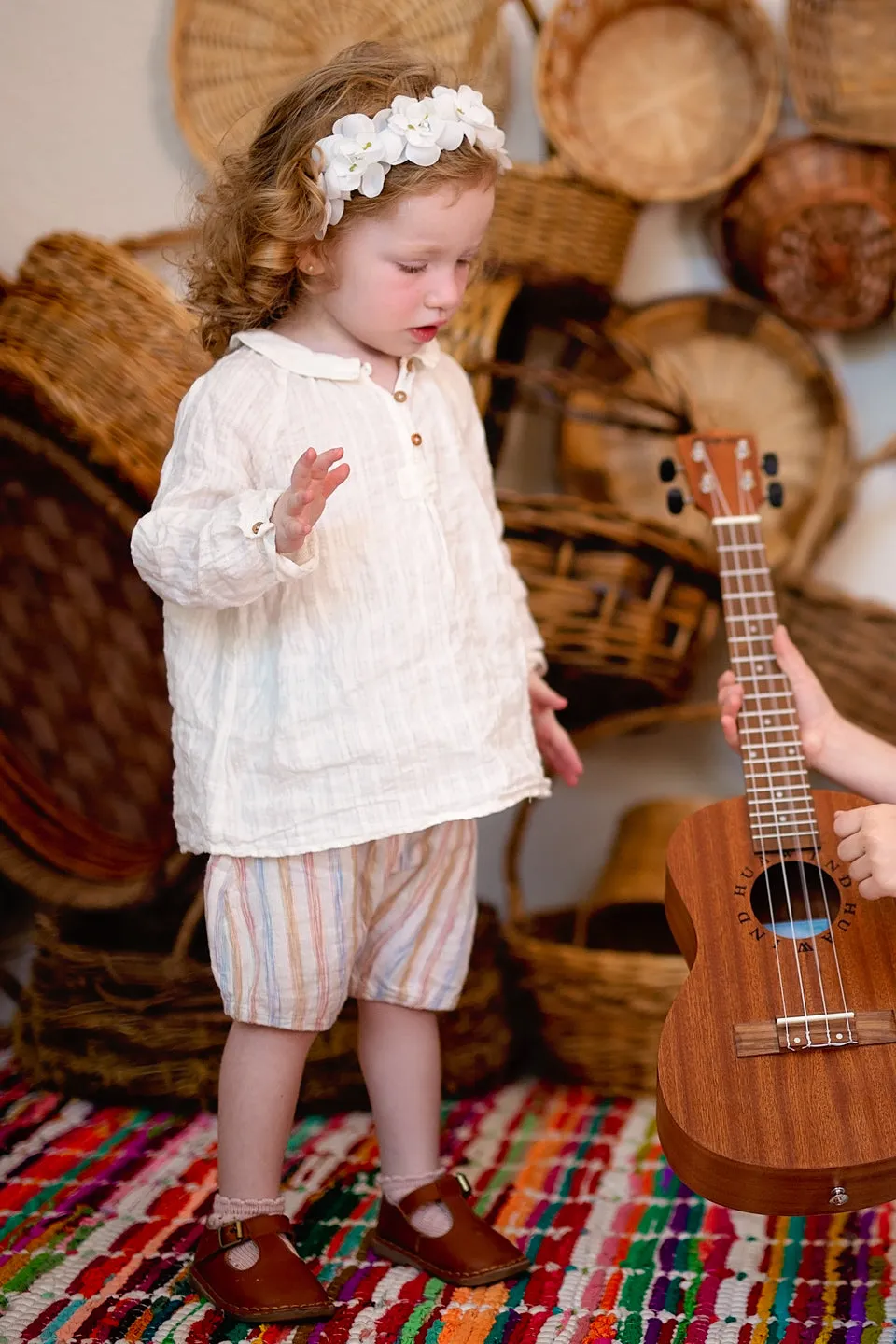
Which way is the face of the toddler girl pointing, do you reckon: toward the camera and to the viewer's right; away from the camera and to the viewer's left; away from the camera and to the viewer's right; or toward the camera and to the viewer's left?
toward the camera and to the viewer's right

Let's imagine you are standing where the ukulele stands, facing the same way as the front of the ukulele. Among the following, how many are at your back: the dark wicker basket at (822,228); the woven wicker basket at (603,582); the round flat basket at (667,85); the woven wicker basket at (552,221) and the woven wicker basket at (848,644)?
5

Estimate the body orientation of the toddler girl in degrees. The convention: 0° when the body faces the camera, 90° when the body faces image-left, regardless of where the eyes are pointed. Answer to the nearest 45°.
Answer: approximately 315°

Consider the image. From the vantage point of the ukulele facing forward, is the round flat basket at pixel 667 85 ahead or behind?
behind

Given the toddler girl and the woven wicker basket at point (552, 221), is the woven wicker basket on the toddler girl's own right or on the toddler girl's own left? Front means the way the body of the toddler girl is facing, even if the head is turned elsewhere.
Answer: on the toddler girl's own left

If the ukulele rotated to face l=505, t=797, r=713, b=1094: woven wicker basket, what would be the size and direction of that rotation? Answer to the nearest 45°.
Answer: approximately 180°

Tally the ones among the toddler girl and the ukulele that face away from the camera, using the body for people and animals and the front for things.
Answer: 0

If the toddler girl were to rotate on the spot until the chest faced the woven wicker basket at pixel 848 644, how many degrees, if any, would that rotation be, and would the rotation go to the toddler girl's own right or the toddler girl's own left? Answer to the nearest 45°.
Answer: approximately 90° to the toddler girl's own left

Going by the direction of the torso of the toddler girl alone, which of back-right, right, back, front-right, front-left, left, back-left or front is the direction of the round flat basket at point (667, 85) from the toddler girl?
left

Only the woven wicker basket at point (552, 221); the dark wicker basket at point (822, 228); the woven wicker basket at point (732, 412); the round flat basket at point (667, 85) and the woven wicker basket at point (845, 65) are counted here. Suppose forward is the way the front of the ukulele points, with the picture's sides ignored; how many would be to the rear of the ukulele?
5

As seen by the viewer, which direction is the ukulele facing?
toward the camera
